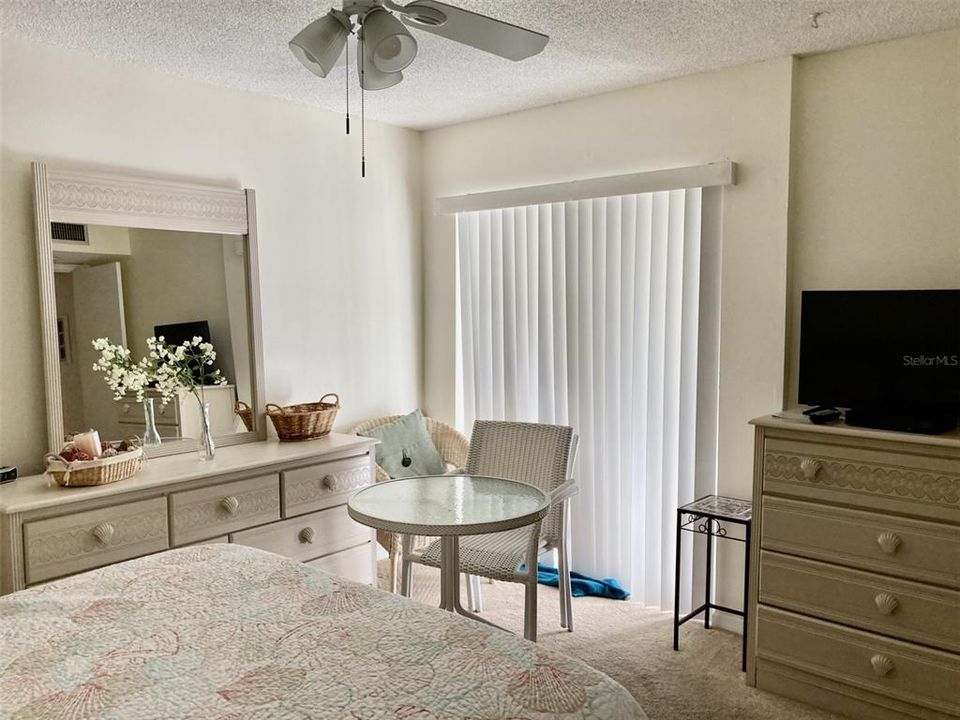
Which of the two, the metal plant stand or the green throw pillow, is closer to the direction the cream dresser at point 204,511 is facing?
the metal plant stand

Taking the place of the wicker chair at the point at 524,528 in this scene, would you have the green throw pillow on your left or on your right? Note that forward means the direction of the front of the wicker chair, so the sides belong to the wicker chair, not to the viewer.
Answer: on your right

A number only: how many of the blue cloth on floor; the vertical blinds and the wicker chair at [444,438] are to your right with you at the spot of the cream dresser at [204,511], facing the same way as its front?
0

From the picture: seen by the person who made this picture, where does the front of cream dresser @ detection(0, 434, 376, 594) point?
facing the viewer and to the right of the viewer

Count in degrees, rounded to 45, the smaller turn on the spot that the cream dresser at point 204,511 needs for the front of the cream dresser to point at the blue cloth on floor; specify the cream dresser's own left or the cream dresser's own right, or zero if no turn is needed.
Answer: approximately 45° to the cream dresser's own left

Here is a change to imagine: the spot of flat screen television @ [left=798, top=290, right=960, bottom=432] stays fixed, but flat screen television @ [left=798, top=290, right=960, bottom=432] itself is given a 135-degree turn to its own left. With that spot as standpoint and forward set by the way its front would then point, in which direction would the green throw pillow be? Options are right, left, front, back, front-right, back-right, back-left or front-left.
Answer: back

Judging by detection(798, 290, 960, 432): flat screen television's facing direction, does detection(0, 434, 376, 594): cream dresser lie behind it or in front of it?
in front

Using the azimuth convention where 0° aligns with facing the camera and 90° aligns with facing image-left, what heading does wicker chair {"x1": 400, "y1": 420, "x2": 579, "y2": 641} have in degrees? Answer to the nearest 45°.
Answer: approximately 45°

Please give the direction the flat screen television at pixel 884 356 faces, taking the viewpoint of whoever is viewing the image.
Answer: facing the viewer and to the left of the viewer

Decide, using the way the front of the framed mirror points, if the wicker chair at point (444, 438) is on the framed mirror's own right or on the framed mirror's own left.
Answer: on the framed mirror's own left

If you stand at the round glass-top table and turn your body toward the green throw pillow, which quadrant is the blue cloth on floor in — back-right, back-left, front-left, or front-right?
front-right

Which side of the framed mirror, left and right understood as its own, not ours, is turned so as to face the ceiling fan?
front

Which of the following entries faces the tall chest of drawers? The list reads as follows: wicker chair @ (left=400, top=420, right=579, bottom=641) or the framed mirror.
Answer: the framed mirror

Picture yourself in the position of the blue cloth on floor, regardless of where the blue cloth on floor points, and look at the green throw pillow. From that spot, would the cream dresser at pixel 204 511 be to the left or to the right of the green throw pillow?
left
